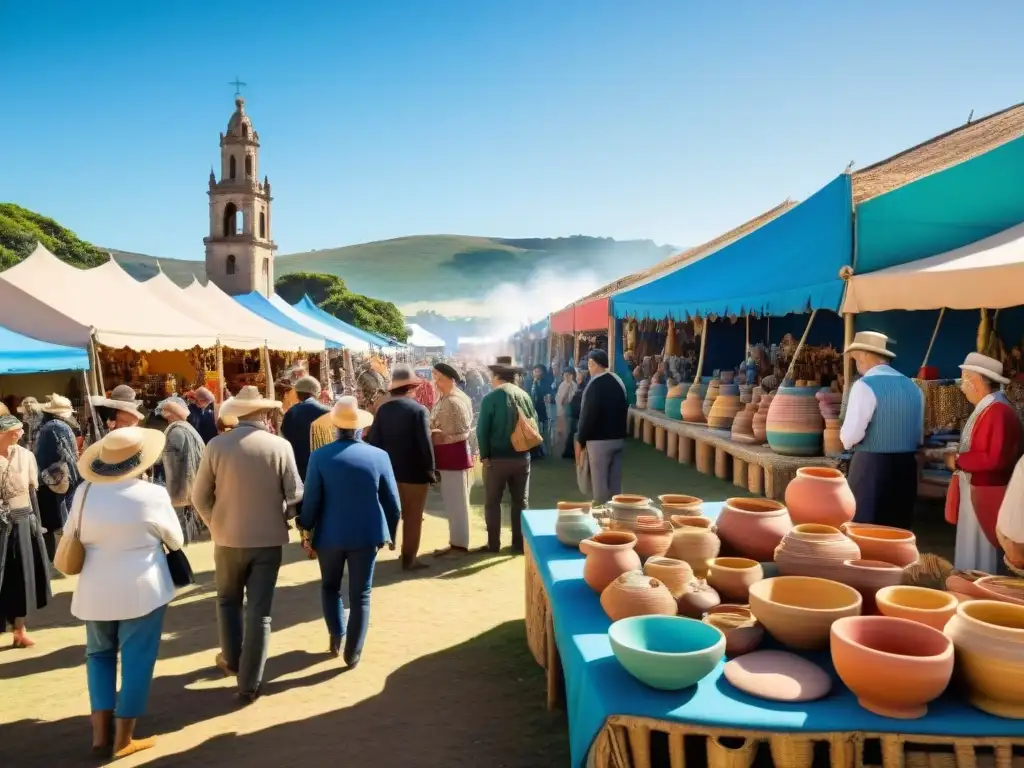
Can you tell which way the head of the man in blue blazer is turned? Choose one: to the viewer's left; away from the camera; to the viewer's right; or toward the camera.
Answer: away from the camera

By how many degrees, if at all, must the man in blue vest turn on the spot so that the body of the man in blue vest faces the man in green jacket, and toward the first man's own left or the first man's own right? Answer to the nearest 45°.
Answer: approximately 45° to the first man's own left

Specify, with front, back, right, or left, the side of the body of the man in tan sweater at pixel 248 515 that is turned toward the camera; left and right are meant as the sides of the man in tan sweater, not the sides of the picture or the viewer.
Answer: back

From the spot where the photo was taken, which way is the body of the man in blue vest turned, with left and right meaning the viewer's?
facing away from the viewer and to the left of the viewer

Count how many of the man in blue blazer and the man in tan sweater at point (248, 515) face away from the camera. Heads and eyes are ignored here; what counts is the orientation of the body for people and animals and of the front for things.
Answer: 2

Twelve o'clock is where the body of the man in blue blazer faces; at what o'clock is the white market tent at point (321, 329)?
The white market tent is roughly at 12 o'clock from the man in blue blazer.

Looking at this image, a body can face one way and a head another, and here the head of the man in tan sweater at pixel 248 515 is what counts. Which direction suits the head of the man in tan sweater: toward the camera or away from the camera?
away from the camera

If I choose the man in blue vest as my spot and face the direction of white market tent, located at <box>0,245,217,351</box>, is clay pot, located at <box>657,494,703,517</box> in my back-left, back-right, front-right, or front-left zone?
front-left

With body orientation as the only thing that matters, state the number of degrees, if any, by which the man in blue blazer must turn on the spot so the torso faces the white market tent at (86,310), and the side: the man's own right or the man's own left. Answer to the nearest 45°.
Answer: approximately 45° to the man's own left

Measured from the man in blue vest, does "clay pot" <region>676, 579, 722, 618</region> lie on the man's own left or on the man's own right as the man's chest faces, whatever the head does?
on the man's own left

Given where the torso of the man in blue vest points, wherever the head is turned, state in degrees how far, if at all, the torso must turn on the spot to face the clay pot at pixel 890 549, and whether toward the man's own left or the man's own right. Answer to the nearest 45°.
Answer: approximately 135° to the man's own left

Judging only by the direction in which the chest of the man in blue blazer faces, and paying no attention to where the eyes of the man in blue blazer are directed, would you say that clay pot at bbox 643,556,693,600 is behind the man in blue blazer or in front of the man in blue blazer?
behind

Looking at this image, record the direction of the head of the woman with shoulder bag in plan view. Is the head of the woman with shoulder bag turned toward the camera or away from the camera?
away from the camera

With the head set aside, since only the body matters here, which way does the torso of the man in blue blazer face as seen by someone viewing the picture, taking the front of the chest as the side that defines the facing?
away from the camera
